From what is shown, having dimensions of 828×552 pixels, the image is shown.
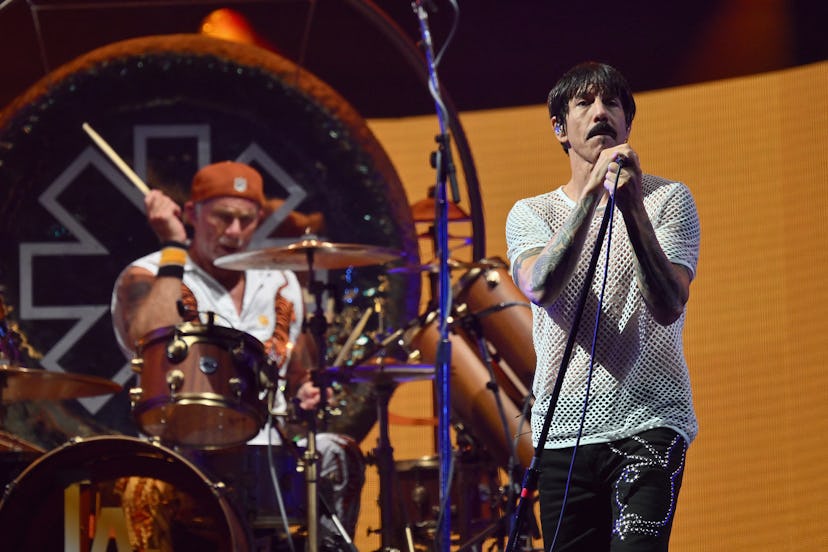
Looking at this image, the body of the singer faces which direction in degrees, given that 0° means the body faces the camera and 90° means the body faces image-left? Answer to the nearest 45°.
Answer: approximately 0°

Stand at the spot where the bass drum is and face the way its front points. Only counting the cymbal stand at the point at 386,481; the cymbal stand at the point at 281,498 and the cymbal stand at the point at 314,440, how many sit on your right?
0

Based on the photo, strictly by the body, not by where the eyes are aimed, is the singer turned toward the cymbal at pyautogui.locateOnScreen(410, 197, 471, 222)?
no

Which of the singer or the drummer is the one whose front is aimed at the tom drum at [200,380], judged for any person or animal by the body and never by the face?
the drummer

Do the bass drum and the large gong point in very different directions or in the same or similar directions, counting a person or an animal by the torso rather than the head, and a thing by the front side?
same or similar directions

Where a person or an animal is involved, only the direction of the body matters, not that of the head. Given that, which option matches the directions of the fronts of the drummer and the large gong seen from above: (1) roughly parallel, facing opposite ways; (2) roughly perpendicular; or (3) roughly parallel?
roughly parallel

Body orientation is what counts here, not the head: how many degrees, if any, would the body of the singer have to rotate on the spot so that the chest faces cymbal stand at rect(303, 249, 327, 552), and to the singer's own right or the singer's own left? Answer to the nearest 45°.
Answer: approximately 135° to the singer's own right

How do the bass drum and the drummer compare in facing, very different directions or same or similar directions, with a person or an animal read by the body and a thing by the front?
same or similar directions

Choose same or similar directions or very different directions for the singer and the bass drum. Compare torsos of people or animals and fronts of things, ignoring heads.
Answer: same or similar directions

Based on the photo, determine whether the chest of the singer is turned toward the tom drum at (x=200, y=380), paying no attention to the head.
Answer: no

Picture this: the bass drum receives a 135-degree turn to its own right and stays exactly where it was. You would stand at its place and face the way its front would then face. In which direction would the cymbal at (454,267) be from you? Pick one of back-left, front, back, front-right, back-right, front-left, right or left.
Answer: back-right

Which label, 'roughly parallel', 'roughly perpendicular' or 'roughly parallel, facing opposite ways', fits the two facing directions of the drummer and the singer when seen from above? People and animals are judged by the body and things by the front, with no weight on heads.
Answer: roughly parallel

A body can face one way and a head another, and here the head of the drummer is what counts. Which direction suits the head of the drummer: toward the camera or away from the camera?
toward the camera

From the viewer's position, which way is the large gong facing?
facing the viewer
